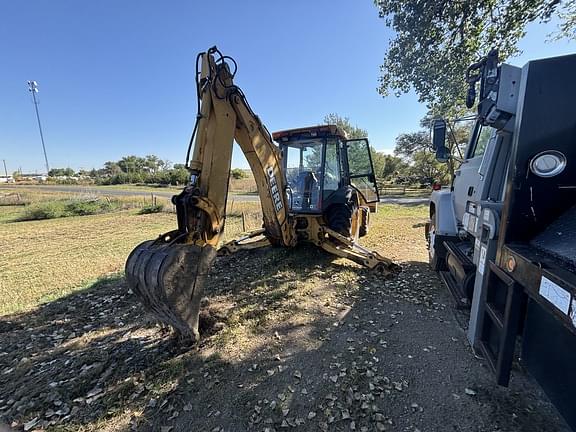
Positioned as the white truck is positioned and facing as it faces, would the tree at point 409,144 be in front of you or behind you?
in front

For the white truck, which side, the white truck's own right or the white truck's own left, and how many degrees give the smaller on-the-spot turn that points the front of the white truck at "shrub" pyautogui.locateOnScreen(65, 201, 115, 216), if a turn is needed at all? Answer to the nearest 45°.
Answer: approximately 45° to the white truck's own left

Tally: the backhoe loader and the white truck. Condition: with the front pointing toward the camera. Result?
0

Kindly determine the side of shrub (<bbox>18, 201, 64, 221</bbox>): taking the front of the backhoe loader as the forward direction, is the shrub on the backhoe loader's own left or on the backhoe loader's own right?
on the backhoe loader's own left

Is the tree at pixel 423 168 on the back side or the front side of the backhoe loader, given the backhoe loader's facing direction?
on the front side

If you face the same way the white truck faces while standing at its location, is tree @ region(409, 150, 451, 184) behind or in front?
in front

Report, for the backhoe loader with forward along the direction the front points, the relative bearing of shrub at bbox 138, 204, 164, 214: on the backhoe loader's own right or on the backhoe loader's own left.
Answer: on the backhoe loader's own left

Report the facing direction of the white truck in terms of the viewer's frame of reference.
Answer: facing away from the viewer and to the left of the viewer

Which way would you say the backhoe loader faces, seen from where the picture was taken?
facing away from the viewer and to the right of the viewer
